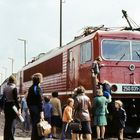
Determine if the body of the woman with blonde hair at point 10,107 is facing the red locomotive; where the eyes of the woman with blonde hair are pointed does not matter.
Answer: yes

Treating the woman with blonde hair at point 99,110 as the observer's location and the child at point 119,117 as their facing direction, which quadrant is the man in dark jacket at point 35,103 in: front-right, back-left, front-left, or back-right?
back-right

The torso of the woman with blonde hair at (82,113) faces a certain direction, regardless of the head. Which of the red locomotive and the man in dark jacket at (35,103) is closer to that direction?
the red locomotive

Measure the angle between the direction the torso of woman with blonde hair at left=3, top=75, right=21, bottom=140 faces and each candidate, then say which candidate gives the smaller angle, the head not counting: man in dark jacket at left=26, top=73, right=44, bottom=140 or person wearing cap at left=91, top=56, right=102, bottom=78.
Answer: the person wearing cap

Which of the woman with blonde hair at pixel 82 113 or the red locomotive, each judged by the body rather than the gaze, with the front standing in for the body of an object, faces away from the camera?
the woman with blonde hair

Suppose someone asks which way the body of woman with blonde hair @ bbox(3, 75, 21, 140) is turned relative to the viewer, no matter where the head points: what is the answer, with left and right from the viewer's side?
facing away from the viewer and to the right of the viewer

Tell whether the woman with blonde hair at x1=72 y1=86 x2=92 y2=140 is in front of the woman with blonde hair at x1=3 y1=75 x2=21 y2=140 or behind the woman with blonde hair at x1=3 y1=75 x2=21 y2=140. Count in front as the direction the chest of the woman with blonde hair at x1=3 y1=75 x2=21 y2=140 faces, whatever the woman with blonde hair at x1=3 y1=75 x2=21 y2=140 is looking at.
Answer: in front

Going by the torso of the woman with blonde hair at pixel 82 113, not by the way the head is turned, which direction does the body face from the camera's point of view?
away from the camera

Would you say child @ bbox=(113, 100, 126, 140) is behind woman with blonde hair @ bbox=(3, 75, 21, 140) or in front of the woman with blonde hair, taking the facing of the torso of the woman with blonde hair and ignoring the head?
in front

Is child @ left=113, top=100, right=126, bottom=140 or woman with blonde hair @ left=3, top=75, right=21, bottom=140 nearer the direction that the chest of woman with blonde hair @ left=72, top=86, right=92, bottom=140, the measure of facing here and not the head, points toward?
the child

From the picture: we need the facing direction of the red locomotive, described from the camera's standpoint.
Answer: facing the viewer and to the right of the viewer
